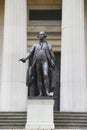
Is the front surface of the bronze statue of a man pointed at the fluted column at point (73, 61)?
no

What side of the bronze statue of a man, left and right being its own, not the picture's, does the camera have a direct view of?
front

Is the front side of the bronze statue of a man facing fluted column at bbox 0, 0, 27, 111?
no
